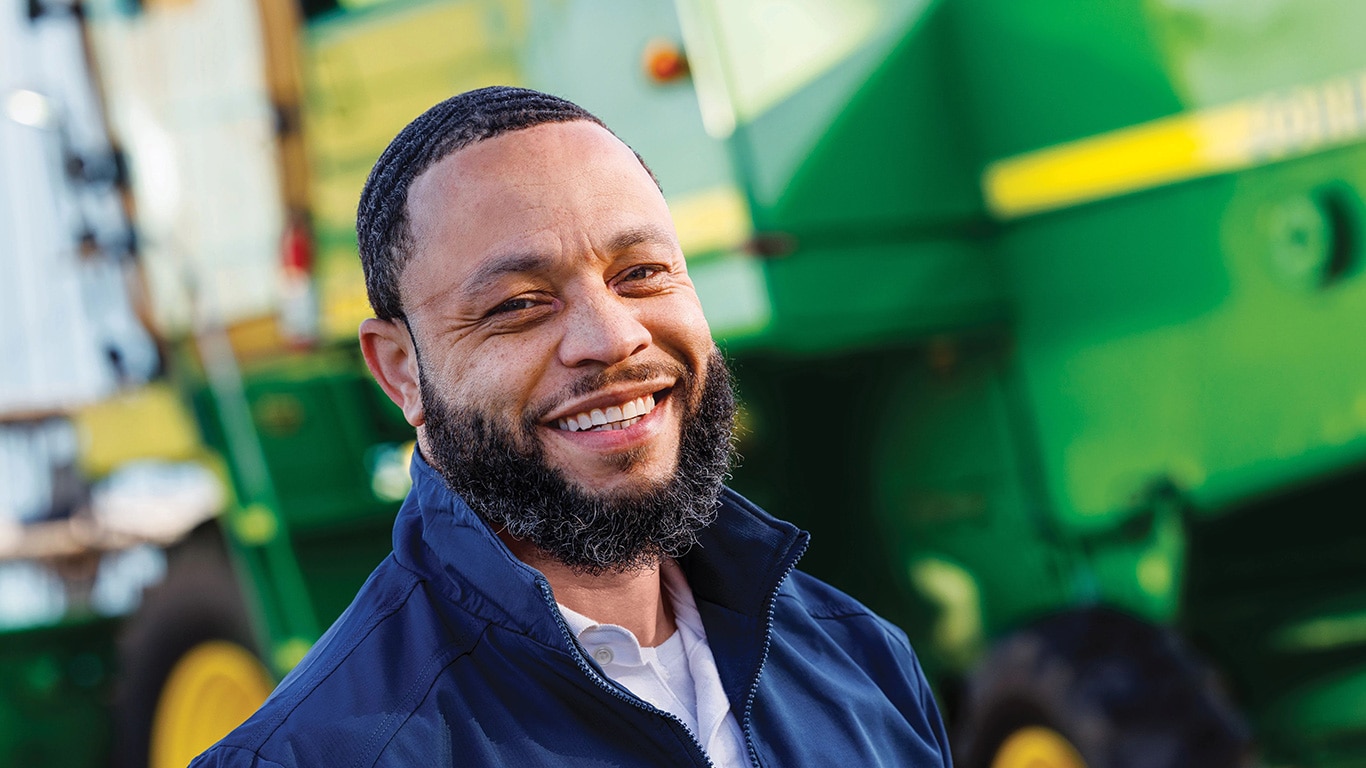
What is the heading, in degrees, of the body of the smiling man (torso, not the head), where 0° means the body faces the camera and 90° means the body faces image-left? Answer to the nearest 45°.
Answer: approximately 315°

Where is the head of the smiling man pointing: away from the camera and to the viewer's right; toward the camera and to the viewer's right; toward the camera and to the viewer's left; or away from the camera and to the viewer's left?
toward the camera and to the viewer's right
